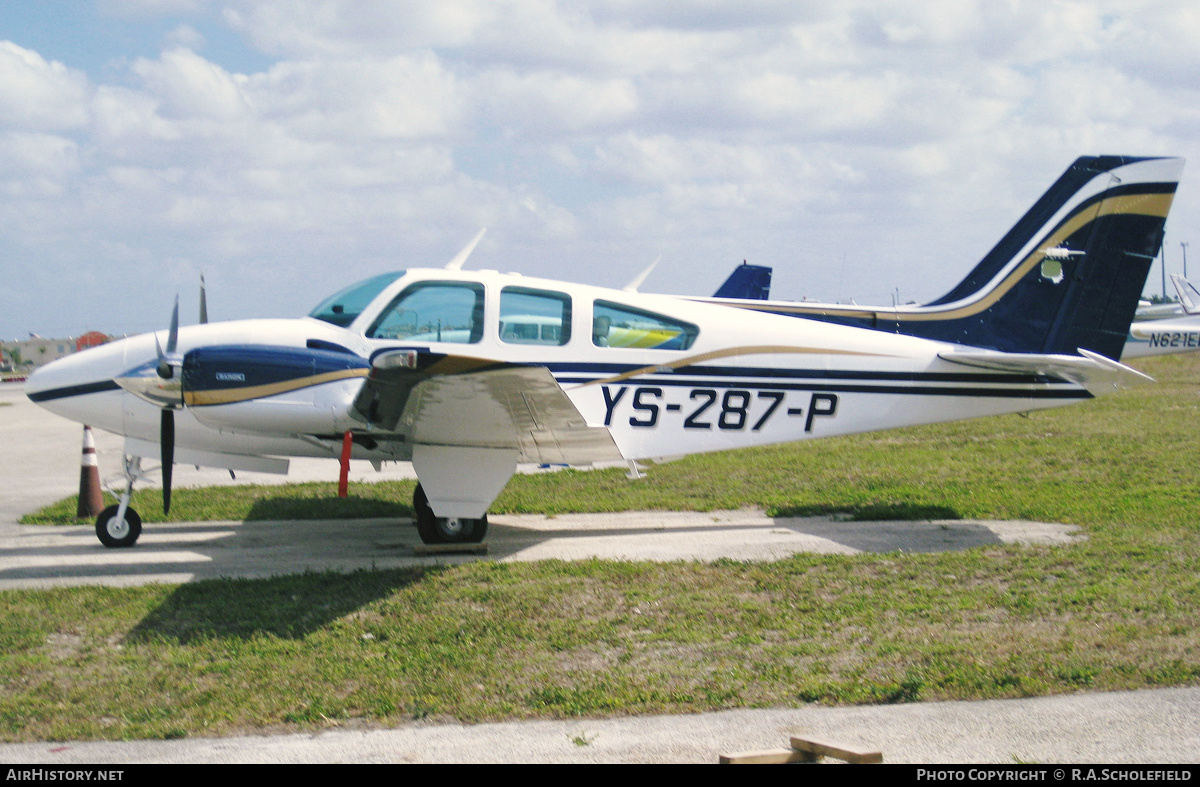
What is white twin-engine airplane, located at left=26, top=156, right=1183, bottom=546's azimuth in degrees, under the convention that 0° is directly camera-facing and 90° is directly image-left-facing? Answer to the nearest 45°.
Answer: approximately 90°

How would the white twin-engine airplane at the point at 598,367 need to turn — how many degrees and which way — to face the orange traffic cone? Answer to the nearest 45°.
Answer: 0° — it already faces it
